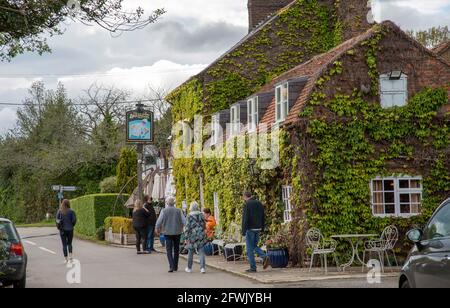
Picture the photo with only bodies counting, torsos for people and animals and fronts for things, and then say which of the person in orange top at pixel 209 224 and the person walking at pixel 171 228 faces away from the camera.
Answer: the person walking at pixel 171 228

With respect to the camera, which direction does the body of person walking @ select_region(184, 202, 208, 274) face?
away from the camera

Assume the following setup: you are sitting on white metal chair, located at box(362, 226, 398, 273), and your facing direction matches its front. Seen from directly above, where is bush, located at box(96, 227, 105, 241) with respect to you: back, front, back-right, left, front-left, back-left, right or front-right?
right

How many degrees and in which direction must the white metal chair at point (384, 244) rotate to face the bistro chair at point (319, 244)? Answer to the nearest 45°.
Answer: approximately 45° to its right

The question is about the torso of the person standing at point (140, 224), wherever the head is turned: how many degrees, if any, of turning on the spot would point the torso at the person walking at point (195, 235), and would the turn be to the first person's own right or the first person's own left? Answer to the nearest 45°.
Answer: approximately 180°

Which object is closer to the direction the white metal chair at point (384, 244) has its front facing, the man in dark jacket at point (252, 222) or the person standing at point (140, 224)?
the man in dark jacket

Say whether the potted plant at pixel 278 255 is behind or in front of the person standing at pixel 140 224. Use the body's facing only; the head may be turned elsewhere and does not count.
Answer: behind

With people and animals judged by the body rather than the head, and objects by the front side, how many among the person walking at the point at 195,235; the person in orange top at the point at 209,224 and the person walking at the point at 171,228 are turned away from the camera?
2

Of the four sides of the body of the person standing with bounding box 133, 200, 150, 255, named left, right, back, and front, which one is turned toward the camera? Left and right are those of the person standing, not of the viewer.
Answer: back

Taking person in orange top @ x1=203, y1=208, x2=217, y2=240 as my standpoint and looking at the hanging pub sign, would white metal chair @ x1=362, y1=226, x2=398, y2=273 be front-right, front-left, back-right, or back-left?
back-right

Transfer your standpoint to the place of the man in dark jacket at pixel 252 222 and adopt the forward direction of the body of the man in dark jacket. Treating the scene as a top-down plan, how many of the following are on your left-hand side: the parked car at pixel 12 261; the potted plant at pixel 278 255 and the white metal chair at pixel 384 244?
1

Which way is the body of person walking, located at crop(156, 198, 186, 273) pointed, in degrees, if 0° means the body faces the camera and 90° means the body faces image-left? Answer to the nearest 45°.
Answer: approximately 180°

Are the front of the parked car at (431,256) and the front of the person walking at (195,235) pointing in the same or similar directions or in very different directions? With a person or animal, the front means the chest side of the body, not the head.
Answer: same or similar directions

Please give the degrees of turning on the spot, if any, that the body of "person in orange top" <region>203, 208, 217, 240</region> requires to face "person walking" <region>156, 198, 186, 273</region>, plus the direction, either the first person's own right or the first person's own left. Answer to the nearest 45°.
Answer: approximately 45° to the first person's own left

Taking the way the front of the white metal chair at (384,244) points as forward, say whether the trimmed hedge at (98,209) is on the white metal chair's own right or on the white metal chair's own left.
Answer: on the white metal chair's own right
